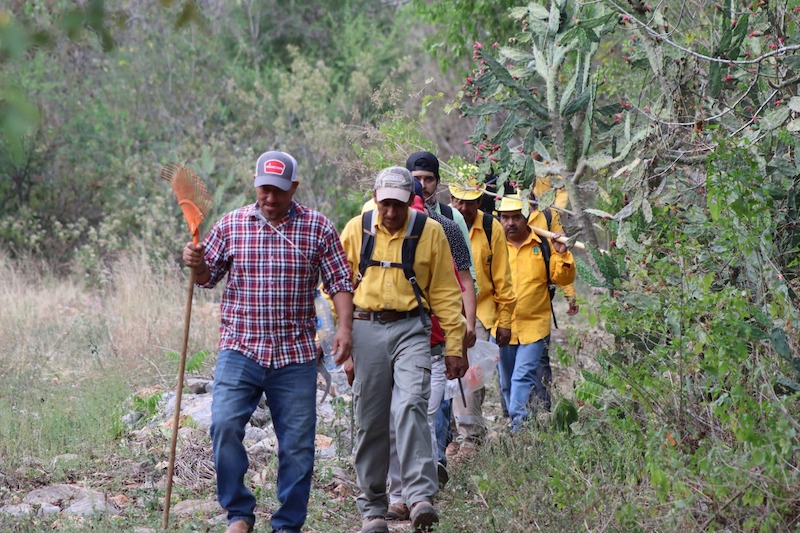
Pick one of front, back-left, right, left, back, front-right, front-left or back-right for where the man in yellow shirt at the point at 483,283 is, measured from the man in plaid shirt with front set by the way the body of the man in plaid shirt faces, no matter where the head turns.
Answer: back-left

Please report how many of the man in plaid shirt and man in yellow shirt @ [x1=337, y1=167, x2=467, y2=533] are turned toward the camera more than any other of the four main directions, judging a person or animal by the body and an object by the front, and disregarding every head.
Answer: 2

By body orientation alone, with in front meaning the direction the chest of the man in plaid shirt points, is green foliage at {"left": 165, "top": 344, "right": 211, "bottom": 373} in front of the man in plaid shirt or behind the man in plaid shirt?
behind

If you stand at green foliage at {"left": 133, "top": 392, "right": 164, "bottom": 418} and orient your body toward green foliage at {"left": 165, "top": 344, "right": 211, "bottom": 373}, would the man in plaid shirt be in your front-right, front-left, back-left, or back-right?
back-right

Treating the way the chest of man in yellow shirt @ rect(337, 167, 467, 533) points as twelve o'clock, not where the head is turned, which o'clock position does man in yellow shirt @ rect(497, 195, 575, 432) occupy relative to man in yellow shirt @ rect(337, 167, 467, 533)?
man in yellow shirt @ rect(497, 195, 575, 432) is roughly at 7 o'clock from man in yellow shirt @ rect(337, 167, 467, 533).

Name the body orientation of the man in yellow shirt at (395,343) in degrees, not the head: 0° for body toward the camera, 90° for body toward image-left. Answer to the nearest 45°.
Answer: approximately 0°
